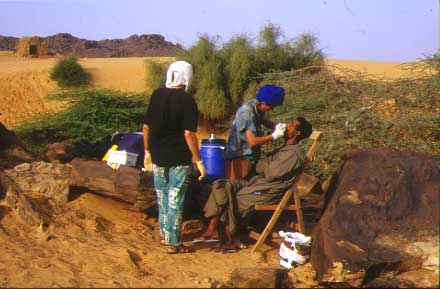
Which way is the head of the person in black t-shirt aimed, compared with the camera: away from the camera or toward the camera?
away from the camera

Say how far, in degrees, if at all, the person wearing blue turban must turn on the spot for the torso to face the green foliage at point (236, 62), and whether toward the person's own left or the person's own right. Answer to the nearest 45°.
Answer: approximately 90° to the person's own left

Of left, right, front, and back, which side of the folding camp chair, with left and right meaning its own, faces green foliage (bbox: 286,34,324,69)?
right

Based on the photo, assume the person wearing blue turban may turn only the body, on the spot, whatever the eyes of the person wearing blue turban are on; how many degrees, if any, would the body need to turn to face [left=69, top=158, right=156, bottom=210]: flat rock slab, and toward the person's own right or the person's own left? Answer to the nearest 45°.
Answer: approximately 180°

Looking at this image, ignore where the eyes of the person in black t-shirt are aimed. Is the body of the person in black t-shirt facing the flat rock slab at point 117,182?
no

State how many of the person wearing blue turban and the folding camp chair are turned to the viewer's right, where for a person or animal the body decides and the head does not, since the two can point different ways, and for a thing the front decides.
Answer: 1

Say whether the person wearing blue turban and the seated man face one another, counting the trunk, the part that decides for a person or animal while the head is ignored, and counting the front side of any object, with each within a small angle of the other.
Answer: no

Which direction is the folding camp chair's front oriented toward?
to the viewer's left

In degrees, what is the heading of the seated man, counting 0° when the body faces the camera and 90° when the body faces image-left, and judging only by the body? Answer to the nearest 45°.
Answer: approximately 90°

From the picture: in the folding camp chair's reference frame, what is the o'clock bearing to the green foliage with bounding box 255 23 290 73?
The green foliage is roughly at 3 o'clock from the folding camp chair.

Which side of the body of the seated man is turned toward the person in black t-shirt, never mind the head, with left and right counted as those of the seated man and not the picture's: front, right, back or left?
front

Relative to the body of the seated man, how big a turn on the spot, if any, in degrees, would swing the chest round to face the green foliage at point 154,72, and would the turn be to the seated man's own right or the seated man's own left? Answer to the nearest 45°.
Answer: approximately 90° to the seated man's own right

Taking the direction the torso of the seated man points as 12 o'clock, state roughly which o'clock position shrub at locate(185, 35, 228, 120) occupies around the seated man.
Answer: The shrub is roughly at 3 o'clock from the seated man.

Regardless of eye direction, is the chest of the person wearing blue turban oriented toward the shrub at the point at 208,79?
no

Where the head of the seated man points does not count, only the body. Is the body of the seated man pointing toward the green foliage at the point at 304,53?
no

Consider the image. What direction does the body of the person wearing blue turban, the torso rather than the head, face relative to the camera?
to the viewer's right

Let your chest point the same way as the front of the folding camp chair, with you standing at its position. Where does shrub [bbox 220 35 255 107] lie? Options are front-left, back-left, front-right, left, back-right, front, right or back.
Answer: right

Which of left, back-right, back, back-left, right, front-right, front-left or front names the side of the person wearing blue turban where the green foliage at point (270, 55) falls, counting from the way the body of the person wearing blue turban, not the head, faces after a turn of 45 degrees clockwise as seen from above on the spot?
back-left

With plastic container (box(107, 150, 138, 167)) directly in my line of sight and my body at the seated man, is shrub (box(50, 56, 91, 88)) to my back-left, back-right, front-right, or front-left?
front-right

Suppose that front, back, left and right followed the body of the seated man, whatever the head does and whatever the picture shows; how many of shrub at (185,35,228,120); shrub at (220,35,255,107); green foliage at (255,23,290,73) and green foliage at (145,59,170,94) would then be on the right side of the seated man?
4

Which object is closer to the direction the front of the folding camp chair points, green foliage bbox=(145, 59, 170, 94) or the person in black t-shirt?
the person in black t-shirt

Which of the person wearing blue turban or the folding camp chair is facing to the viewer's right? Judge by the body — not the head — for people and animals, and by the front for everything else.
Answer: the person wearing blue turban

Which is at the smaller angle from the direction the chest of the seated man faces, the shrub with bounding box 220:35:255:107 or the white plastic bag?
the shrub
